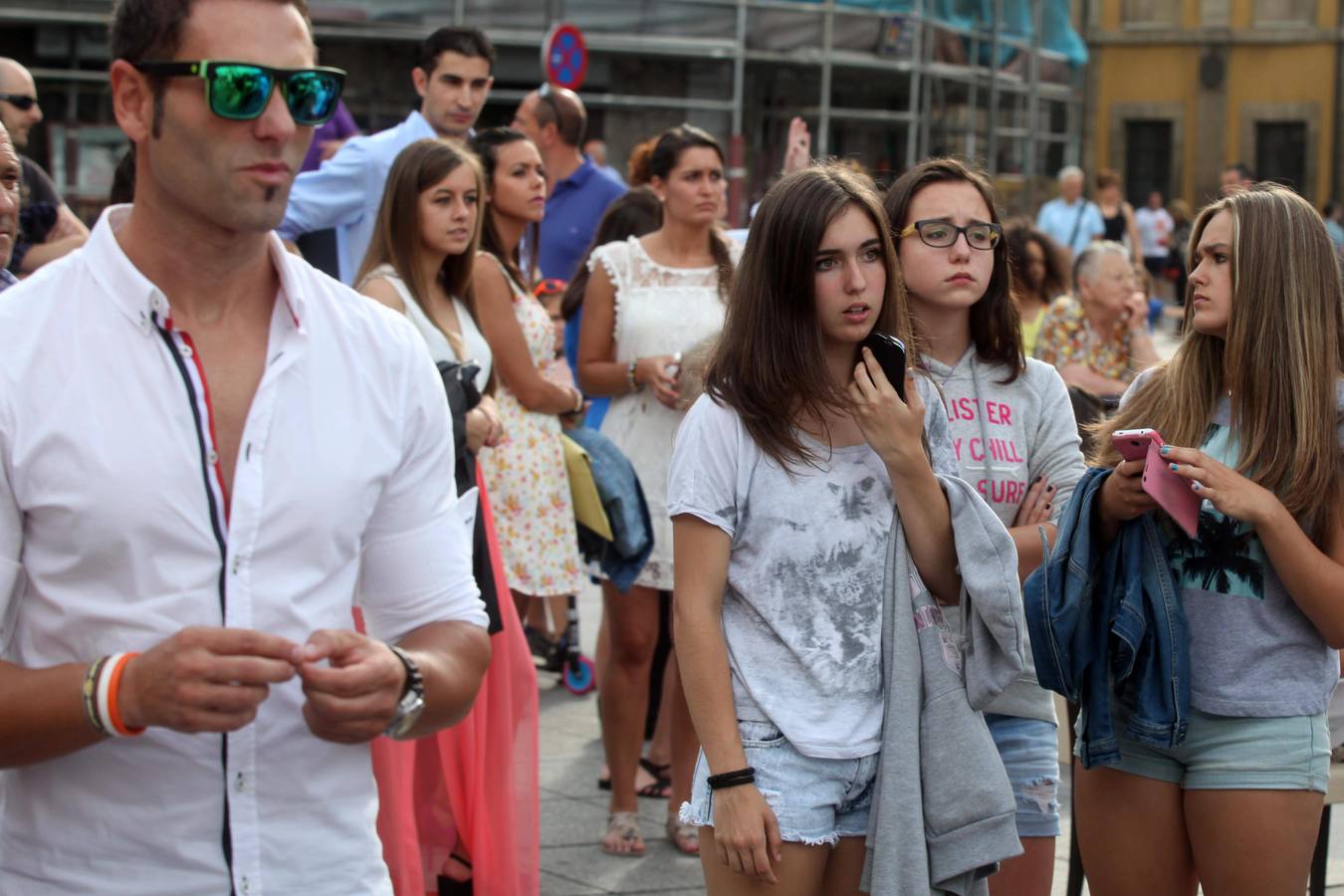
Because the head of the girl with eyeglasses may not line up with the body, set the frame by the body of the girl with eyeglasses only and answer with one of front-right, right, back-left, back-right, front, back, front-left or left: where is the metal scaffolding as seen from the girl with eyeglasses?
back

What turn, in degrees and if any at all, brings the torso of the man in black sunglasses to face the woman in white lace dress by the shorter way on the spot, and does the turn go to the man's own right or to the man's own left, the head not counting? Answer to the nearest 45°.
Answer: approximately 45° to the man's own left

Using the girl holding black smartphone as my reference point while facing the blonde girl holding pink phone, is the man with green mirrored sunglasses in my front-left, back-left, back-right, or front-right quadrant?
back-right

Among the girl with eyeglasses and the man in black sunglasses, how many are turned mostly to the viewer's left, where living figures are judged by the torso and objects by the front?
0

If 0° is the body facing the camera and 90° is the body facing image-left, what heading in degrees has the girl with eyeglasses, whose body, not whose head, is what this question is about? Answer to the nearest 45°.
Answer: approximately 0°

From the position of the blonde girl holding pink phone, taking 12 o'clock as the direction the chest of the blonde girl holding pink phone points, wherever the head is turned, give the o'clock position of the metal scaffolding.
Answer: The metal scaffolding is roughly at 4 o'clock from the blonde girl holding pink phone.

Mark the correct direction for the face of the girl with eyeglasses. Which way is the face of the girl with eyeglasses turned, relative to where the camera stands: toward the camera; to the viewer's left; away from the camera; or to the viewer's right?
toward the camera

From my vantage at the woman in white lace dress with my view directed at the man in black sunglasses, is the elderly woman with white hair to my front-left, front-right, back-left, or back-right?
back-right

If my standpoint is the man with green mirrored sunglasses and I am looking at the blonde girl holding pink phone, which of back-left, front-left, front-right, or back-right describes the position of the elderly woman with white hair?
front-left

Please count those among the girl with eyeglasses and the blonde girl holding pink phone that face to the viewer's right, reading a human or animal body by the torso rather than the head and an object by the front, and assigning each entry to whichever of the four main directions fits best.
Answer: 0

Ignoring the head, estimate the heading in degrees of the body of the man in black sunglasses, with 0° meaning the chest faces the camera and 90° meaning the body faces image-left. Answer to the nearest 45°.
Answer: approximately 315°

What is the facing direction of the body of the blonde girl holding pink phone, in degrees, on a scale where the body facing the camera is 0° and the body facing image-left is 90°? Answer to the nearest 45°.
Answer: approximately 45°

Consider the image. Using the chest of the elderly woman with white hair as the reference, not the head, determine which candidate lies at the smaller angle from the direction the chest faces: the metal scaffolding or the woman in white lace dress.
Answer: the woman in white lace dress

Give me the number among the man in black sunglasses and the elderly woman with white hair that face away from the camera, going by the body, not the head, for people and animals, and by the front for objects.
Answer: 0

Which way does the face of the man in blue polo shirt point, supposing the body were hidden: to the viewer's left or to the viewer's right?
to the viewer's left

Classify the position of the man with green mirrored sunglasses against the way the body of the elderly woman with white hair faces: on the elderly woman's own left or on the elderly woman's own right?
on the elderly woman's own right
